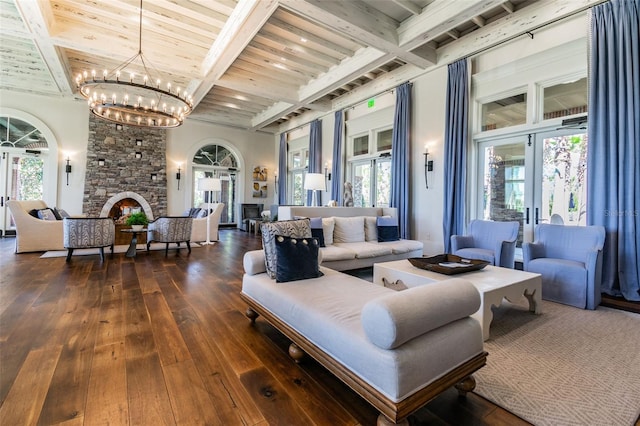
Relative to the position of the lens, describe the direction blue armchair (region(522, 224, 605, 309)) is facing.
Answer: facing the viewer and to the left of the viewer

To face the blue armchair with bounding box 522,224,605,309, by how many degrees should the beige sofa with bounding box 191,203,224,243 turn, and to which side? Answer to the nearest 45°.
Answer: approximately 135° to its left

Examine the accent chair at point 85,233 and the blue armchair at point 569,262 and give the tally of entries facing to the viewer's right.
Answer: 0

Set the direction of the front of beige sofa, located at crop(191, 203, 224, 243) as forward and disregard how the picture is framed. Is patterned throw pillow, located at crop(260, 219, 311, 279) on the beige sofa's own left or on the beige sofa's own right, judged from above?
on the beige sofa's own left

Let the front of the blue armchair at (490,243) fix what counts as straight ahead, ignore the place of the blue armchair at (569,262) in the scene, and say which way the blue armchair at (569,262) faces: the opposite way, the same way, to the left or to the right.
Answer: the same way

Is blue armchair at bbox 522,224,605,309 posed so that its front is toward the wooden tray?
yes

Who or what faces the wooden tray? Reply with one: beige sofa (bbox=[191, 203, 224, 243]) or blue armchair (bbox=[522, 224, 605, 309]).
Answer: the blue armchair

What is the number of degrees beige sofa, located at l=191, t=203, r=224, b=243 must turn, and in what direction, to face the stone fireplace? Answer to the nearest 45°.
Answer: approximately 45° to its right

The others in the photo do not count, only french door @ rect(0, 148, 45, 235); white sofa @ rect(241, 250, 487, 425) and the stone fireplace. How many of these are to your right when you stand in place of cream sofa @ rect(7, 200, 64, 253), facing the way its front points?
1

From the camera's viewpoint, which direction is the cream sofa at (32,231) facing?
to the viewer's right

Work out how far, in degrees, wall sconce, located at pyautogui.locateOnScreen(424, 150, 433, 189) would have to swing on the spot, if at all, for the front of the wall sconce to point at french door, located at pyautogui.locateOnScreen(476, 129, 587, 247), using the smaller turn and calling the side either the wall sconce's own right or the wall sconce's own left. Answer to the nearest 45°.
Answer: approximately 90° to the wall sconce's own left

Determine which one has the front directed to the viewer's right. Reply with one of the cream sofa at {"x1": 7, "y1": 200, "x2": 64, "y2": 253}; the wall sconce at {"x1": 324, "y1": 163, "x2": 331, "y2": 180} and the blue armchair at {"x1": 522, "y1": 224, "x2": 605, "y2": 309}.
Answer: the cream sofa

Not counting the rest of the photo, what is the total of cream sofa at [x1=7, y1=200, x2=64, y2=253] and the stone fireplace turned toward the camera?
1

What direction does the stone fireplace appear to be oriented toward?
toward the camera
